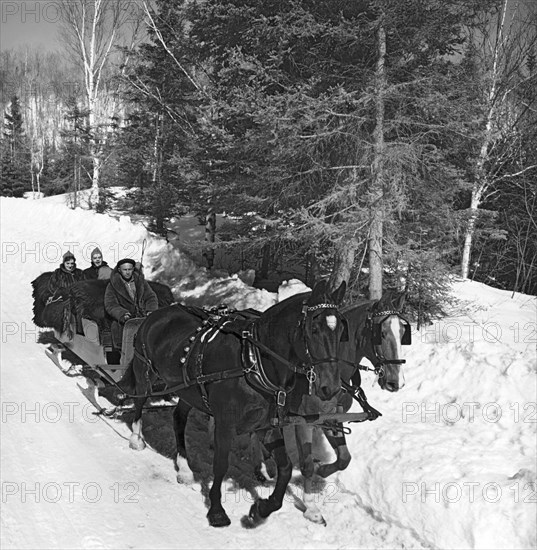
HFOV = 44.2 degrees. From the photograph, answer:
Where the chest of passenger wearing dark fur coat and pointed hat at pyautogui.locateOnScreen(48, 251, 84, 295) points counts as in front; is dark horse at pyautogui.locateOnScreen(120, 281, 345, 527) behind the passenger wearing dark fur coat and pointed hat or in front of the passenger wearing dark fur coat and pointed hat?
in front

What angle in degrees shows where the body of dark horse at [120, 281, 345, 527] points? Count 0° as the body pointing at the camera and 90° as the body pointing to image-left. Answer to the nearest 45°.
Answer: approximately 315°

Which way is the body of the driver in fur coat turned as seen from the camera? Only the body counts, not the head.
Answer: toward the camera

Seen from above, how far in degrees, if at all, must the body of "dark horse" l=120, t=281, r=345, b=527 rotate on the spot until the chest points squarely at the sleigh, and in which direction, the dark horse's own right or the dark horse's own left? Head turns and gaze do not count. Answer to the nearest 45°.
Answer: approximately 180°

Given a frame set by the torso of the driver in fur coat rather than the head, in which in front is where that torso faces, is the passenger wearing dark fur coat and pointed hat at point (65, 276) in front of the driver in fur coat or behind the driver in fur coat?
behind

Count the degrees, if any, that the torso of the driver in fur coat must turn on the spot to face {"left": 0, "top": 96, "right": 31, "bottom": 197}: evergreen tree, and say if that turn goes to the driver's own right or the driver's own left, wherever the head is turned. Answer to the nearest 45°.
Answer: approximately 180°

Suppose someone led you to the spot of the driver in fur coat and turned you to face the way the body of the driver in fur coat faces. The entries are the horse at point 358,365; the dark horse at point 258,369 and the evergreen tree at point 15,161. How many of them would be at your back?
1

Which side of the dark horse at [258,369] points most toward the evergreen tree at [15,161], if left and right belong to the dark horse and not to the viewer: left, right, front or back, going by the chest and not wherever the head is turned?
back

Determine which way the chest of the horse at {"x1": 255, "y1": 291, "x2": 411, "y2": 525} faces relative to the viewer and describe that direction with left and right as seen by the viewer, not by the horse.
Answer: facing the viewer and to the right of the viewer

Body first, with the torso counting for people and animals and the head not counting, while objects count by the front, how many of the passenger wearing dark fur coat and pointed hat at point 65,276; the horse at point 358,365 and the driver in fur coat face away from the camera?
0

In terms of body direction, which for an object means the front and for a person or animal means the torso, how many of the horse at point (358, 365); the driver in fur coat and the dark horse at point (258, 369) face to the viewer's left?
0
